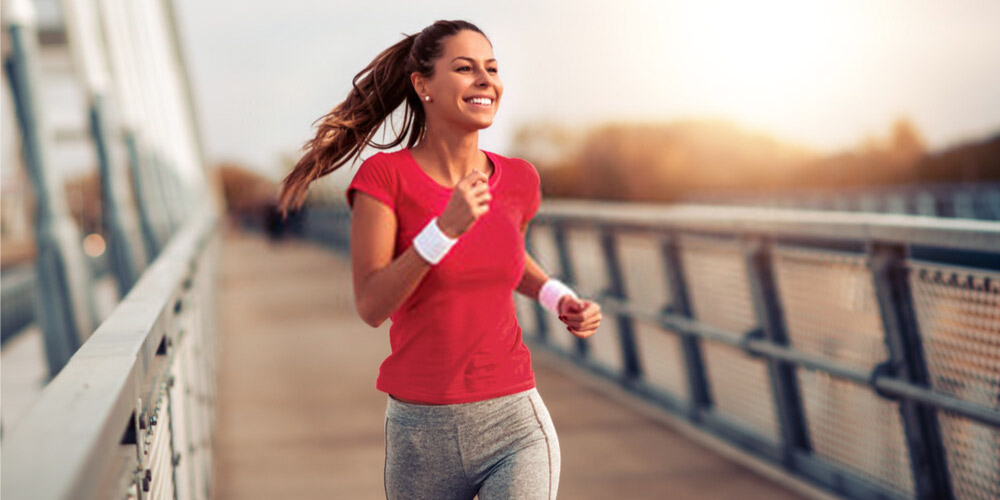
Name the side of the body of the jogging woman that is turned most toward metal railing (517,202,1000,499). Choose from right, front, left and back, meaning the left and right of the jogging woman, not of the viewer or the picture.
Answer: left

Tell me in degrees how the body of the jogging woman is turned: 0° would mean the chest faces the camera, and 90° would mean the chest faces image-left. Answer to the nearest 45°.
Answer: approximately 315°

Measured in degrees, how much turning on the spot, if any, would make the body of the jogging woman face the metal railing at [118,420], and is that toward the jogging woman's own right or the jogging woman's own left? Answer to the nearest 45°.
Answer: approximately 90° to the jogging woman's own right
